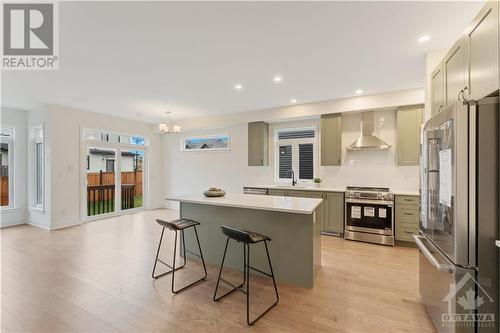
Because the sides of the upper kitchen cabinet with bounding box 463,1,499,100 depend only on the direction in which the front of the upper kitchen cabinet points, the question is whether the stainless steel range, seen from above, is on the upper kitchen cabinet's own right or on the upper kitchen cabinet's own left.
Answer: on the upper kitchen cabinet's own right

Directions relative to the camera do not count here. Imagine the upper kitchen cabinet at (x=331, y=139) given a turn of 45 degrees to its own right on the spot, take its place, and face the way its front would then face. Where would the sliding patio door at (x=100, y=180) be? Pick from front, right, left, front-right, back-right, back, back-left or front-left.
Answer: front-right

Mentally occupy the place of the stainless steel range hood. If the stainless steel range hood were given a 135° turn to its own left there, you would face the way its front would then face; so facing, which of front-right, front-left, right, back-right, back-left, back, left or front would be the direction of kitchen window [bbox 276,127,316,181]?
back-left

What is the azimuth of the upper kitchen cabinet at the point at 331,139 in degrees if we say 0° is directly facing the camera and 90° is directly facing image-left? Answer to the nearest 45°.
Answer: approximately 0°

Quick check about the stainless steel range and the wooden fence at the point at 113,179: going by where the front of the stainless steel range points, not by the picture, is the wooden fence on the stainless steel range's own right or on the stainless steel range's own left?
on the stainless steel range's own right

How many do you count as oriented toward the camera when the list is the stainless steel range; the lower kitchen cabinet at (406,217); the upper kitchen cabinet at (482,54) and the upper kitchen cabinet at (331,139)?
3

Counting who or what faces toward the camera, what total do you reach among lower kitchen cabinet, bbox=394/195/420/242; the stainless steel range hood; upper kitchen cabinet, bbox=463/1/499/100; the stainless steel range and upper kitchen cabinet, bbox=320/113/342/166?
4

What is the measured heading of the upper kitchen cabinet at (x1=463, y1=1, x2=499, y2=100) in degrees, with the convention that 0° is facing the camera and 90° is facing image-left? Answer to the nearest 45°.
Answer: approximately 90°

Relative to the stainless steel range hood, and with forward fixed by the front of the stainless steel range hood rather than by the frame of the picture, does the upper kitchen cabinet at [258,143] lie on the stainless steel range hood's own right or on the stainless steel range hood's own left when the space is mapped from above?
on the stainless steel range hood's own right

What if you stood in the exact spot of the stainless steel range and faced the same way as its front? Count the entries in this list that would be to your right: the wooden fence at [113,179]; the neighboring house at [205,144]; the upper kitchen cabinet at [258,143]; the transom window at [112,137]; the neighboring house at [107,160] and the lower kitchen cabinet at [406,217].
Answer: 5

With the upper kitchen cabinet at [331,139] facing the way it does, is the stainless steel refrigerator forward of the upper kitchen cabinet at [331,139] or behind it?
forward
